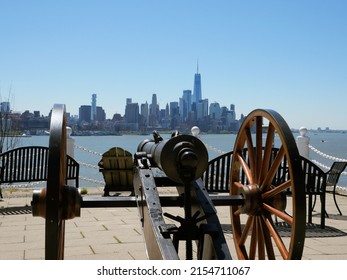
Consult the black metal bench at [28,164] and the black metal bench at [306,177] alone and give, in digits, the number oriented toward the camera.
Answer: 0

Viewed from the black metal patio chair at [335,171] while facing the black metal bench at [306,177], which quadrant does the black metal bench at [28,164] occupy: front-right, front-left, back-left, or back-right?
front-right

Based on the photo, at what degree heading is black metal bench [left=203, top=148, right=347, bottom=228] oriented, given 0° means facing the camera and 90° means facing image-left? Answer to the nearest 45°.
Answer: approximately 225°

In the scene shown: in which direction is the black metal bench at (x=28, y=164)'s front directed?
away from the camera

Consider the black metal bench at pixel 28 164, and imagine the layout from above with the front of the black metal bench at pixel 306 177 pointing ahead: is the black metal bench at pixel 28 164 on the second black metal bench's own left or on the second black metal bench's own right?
on the second black metal bench's own left

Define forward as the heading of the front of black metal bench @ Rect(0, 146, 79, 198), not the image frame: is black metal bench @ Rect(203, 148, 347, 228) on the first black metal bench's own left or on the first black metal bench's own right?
on the first black metal bench's own right

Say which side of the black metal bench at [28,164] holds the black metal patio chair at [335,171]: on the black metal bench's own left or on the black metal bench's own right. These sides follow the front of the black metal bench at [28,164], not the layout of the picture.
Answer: on the black metal bench's own right
